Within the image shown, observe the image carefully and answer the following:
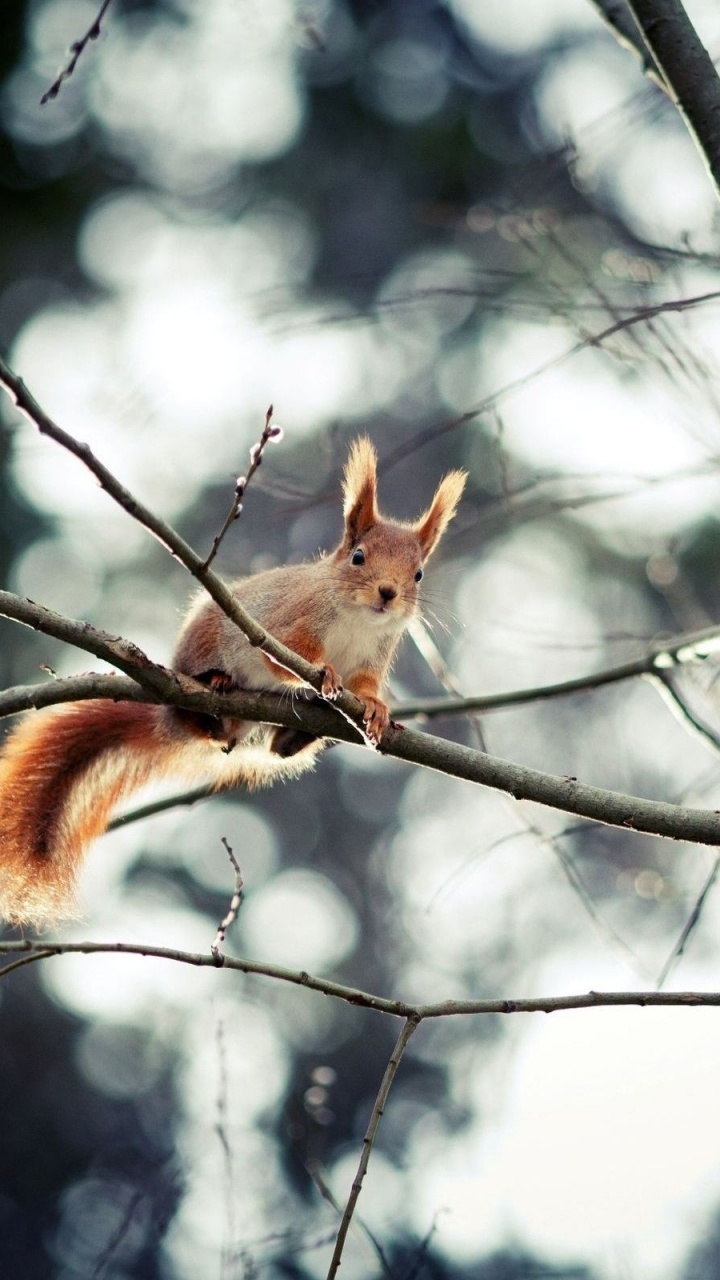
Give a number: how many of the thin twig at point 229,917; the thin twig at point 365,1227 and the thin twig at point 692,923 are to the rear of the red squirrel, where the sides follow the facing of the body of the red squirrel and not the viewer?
0

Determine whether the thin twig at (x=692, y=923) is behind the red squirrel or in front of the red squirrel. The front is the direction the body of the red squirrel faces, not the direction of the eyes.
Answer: in front

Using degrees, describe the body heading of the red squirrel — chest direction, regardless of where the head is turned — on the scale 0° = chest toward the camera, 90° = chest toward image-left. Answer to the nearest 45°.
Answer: approximately 315°
